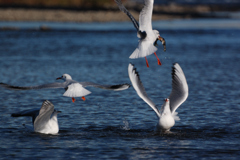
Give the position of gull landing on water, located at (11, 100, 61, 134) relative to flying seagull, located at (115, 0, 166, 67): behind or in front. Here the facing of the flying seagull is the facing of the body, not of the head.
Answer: behind

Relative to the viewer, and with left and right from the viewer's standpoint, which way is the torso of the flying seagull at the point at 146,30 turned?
facing away from the viewer and to the right of the viewer
